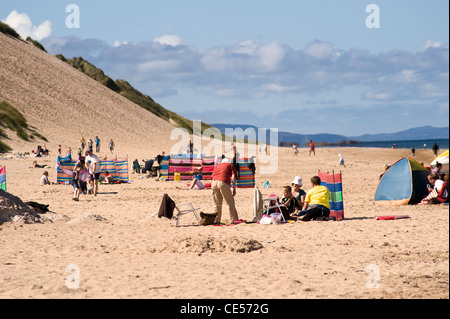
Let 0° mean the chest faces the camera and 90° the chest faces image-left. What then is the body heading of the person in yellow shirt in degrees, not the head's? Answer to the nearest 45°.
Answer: approximately 135°

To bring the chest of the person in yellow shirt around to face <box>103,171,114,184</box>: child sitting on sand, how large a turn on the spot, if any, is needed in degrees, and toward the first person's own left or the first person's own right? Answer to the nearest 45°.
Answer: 0° — they already face them

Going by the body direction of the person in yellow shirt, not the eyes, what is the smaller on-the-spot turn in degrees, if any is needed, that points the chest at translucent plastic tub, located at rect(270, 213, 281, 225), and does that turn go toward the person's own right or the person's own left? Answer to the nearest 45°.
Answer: approximately 45° to the person's own left

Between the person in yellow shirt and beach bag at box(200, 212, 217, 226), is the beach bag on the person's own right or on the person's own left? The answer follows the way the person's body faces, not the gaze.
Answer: on the person's own left

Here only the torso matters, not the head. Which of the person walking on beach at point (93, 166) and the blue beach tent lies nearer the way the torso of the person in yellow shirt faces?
the person walking on beach

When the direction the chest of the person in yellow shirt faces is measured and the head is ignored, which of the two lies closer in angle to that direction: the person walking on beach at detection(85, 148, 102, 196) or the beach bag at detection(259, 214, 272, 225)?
the person walking on beach

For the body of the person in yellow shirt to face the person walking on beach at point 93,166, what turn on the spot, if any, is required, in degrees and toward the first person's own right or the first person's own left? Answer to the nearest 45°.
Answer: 0° — they already face them
